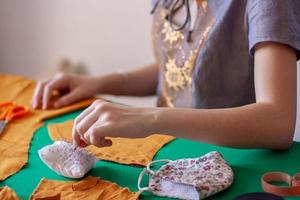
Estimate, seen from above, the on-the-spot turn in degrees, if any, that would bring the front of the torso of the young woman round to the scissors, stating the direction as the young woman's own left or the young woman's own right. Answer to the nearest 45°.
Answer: approximately 45° to the young woman's own right

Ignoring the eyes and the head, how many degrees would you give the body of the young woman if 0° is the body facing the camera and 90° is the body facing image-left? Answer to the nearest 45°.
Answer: approximately 45°

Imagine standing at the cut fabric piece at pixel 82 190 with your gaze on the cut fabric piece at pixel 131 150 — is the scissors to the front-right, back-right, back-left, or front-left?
front-left
